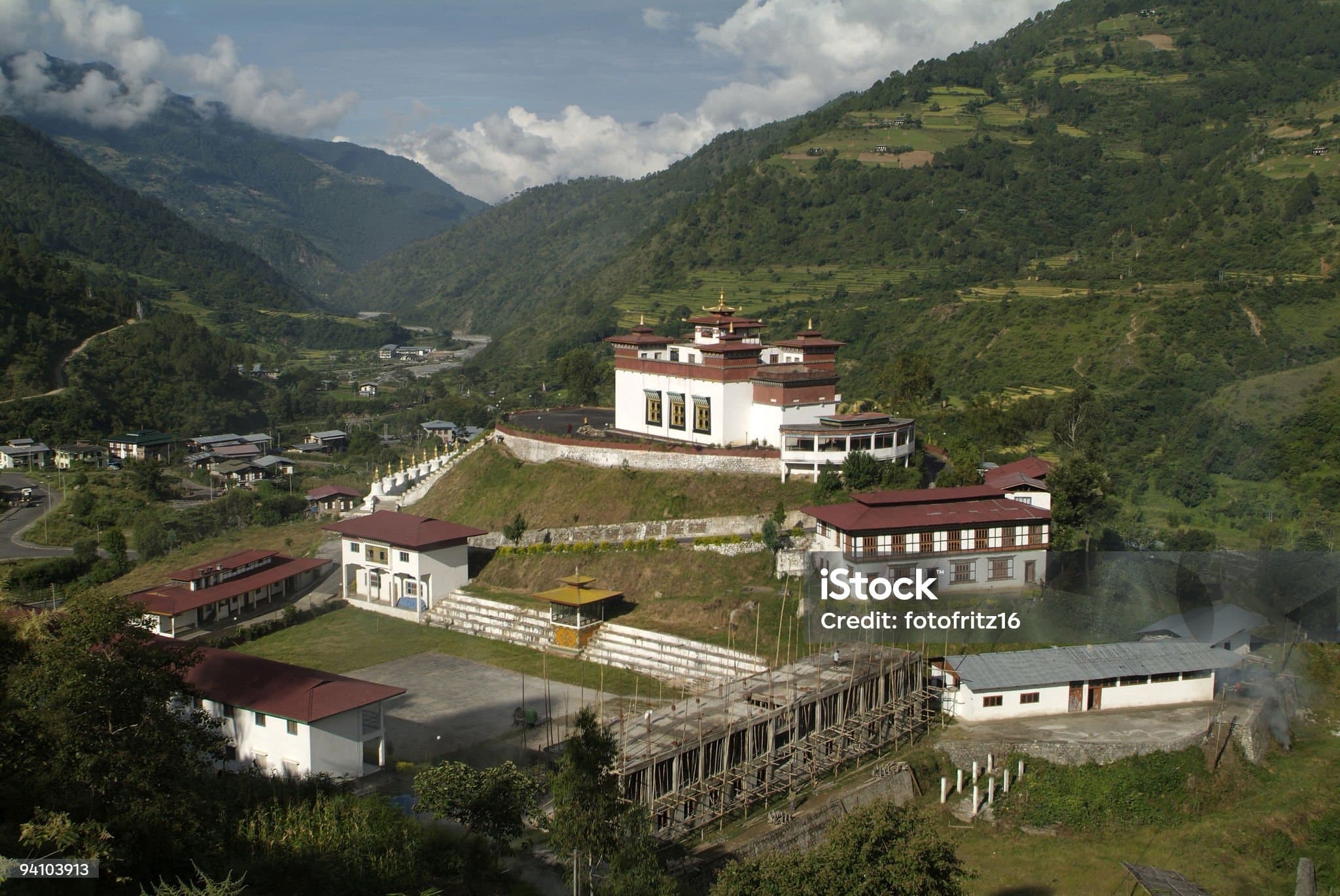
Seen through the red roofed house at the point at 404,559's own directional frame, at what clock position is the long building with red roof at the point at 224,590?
The long building with red roof is roughly at 2 o'clock from the red roofed house.

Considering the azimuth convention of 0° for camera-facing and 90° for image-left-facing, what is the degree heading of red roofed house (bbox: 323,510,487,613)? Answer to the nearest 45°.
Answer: approximately 45°

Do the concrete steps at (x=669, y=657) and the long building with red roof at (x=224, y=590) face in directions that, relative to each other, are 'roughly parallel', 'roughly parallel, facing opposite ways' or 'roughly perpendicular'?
roughly perpendicular

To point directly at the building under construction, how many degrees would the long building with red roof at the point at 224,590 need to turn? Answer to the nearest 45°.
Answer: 0° — it already faces it

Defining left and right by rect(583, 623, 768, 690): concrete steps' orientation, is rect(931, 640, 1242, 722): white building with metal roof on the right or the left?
on its left

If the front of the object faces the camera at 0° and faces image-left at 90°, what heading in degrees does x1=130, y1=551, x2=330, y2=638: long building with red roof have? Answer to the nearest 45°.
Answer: approximately 315°

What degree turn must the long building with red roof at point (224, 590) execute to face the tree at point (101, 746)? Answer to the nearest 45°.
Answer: approximately 45° to its right

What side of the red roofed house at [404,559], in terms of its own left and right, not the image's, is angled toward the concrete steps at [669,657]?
left

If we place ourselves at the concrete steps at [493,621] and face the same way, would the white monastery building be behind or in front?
behind

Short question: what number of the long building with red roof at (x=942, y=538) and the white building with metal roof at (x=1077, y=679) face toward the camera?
2

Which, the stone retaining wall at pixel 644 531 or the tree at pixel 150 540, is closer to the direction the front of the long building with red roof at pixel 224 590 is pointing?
the stone retaining wall

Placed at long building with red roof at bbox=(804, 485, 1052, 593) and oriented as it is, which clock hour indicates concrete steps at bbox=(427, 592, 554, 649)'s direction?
The concrete steps is roughly at 3 o'clock from the long building with red roof.
